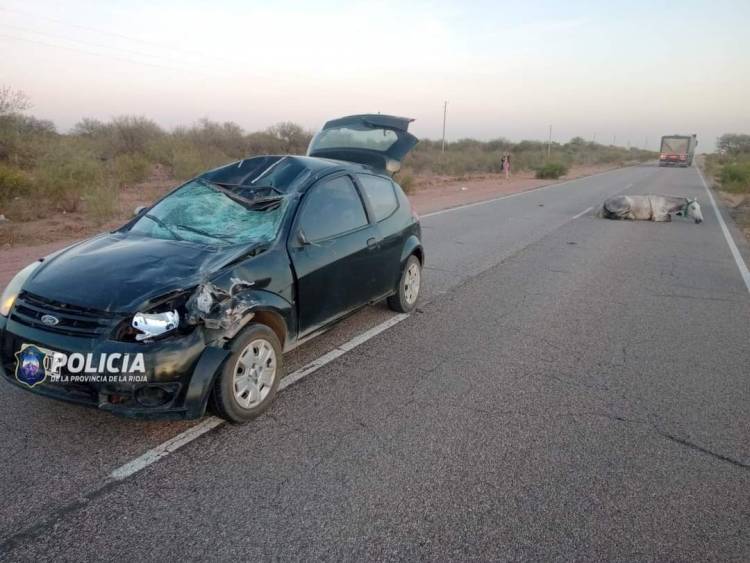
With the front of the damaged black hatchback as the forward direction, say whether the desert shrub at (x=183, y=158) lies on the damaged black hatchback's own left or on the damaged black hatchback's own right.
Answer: on the damaged black hatchback's own right

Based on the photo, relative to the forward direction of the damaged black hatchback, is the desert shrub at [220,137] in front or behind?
behind

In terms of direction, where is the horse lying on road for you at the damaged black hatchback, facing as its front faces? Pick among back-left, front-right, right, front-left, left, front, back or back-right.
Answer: back

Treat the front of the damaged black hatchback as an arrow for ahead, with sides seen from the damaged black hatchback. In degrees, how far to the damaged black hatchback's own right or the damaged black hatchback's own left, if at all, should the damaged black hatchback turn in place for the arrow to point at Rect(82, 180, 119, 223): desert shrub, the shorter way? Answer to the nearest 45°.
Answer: approximately 135° to the damaged black hatchback's own right

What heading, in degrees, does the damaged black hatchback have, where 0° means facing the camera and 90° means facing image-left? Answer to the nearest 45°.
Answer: approximately 45°

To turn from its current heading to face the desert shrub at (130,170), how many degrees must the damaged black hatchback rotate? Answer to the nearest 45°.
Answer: approximately 135° to its right

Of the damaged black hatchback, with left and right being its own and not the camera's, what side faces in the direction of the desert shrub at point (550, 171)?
back

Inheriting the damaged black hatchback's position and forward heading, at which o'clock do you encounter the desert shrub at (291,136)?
The desert shrub is roughly at 5 o'clock from the damaged black hatchback.

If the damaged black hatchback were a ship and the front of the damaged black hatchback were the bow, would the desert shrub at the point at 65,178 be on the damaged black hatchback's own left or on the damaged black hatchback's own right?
on the damaged black hatchback's own right

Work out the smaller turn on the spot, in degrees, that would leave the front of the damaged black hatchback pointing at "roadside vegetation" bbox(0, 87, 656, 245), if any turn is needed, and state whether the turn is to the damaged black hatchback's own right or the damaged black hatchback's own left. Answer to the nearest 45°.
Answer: approximately 135° to the damaged black hatchback's own right

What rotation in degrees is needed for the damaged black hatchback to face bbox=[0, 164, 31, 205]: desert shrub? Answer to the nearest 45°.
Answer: approximately 135° to its right

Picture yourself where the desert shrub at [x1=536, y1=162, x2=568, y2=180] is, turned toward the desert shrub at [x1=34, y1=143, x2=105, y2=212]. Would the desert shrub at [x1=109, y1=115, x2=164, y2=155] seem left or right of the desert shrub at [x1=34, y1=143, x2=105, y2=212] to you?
right

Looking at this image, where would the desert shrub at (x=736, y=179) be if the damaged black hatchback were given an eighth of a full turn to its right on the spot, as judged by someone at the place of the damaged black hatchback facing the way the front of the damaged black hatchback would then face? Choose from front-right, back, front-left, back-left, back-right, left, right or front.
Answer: back-right
